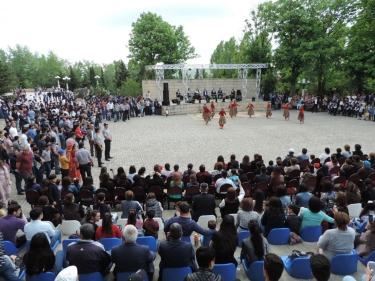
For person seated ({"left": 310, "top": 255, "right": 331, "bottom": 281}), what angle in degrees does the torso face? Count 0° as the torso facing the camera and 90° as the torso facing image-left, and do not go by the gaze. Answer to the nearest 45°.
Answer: approximately 180°

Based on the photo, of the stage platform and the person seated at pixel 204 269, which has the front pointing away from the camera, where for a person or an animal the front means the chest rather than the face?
the person seated

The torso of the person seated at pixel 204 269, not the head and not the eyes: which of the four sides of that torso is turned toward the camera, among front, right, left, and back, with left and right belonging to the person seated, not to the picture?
back

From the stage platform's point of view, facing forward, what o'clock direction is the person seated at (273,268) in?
The person seated is roughly at 12 o'clock from the stage platform.

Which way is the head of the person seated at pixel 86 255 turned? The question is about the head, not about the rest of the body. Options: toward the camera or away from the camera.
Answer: away from the camera

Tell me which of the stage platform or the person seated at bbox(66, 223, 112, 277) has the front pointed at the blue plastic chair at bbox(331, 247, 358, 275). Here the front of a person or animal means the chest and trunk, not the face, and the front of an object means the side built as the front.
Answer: the stage platform

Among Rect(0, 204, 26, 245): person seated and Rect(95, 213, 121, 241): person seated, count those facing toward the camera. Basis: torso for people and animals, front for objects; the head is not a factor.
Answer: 0

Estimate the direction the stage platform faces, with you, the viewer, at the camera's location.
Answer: facing the viewer

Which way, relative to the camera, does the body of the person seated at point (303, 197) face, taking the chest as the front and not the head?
away from the camera

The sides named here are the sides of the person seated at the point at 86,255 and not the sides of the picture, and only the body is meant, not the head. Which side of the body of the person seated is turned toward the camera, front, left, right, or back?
back

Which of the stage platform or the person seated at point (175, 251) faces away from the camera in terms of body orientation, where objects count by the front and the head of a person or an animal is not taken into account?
the person seated

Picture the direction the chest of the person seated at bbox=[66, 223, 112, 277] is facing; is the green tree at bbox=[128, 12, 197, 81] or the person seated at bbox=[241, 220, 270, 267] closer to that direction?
the green tree

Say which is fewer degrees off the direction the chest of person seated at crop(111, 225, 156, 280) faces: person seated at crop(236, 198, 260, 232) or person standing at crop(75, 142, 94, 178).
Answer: the person standing

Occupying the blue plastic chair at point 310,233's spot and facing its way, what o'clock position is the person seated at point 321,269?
The person seated is roughly at 6 o'clock from the blue plastic chair.

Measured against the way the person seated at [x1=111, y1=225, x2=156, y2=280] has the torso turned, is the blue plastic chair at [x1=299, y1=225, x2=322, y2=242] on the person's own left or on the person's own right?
on the person's own right

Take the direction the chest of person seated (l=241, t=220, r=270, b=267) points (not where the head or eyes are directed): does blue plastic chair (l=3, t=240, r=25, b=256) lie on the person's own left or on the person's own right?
on the person's own left

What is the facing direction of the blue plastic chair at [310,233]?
away from the camera

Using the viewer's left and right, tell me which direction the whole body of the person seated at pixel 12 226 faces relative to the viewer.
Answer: facing away from the viewer and to the right of the viewer

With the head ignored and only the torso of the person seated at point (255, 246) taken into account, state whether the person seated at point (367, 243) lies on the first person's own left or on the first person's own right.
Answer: on the first person's own right

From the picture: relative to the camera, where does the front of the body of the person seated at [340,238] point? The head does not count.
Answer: away from the camera
